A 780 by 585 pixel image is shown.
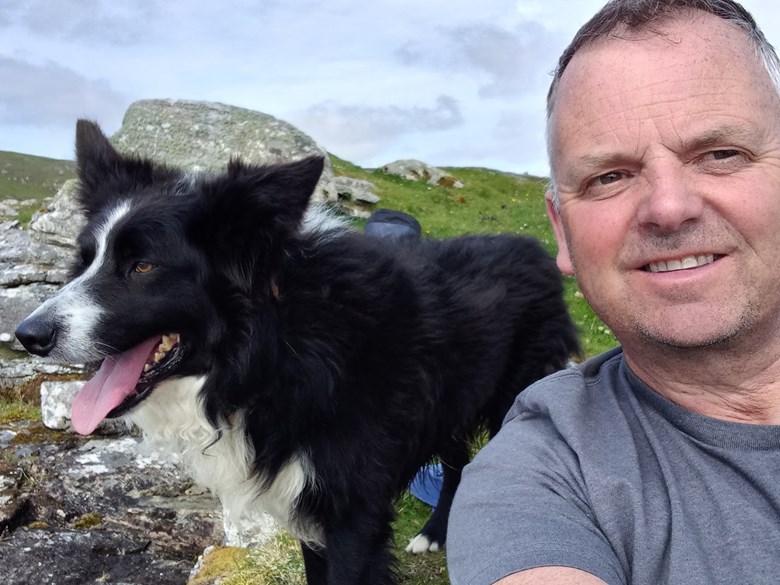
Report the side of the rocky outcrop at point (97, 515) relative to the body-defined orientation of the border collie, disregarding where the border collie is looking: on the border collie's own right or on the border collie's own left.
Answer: on the border collie's own right

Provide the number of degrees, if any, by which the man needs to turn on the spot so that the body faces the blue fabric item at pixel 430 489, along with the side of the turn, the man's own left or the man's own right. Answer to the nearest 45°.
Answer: approximately 180°

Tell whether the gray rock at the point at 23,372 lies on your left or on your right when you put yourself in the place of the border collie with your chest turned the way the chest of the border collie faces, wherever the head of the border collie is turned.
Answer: on your right

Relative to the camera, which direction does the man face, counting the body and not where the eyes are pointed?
toward the camera

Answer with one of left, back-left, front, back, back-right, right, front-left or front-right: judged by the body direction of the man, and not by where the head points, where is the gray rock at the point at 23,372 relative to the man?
back-right

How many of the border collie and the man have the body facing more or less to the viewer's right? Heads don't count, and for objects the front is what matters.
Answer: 0

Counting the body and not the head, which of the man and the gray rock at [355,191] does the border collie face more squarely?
the man

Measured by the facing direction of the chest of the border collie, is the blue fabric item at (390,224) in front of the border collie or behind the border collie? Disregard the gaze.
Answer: behind

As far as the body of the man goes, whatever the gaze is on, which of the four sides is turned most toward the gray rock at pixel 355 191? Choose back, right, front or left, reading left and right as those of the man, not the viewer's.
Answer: back

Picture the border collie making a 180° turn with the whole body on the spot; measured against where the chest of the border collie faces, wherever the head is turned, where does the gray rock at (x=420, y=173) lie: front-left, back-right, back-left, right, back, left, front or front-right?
front-left

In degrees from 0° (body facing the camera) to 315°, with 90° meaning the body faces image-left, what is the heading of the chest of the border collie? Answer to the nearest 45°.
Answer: approximately 45°
